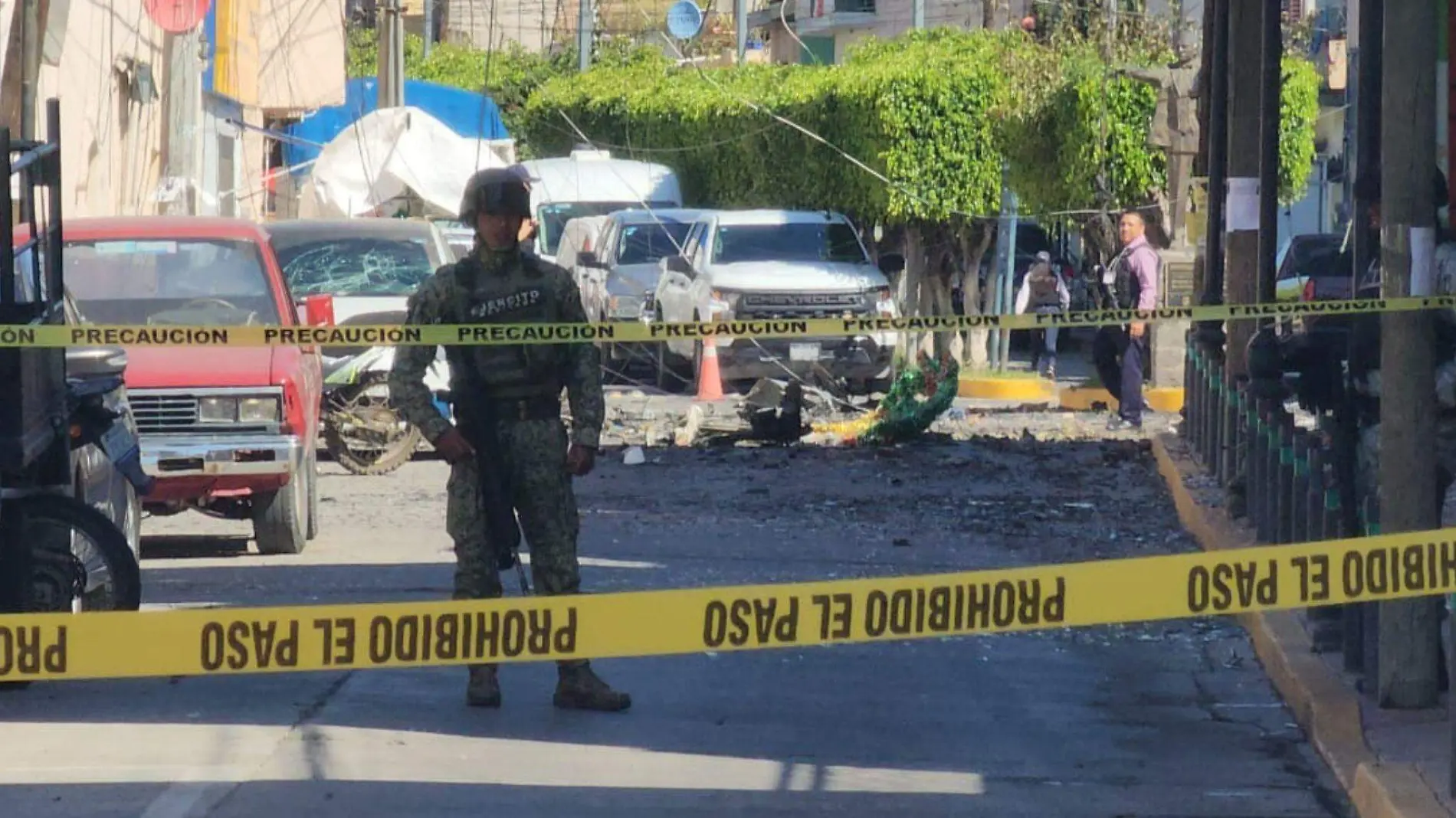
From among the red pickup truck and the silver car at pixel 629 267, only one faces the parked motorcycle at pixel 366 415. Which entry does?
the silver car

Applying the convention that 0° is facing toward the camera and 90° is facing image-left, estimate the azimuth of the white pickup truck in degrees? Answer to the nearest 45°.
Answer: approximately 0°

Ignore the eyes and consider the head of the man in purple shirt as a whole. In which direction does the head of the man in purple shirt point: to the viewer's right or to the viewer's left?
to the viewer's left

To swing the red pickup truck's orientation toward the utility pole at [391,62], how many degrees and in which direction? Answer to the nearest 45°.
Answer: approximately 180°
